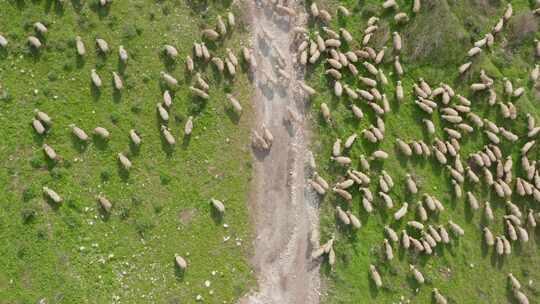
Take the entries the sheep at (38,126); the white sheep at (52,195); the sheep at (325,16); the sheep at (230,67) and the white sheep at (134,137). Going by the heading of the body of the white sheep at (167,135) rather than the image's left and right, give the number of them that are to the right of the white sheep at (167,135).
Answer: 2

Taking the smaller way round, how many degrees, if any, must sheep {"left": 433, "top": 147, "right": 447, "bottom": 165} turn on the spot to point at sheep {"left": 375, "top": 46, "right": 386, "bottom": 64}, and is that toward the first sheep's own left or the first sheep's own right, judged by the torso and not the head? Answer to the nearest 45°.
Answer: approximately 45° to the first sheep's own left

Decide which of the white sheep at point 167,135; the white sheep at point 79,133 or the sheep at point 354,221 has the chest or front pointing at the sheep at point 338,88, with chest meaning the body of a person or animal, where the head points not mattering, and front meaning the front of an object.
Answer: the sheep at point 354,221

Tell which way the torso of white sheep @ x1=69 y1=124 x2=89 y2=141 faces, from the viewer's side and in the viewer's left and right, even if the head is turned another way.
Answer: facing away from the viewer and to the left of the viewer

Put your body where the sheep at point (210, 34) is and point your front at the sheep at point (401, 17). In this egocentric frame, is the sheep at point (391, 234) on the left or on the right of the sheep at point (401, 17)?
right

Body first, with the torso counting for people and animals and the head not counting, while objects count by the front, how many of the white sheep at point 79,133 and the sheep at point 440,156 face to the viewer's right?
0

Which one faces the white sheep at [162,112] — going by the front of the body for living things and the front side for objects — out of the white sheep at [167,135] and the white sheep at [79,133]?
the white sheep at [167,135]

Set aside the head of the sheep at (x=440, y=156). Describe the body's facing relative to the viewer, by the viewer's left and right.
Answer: facing away from the viewer and to the left of the viewer

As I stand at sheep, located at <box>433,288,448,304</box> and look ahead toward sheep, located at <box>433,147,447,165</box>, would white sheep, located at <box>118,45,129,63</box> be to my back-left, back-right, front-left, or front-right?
front-left

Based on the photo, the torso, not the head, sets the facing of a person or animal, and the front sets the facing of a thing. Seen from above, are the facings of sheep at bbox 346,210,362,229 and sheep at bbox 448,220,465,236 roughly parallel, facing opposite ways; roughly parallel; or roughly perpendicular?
roughly parallel

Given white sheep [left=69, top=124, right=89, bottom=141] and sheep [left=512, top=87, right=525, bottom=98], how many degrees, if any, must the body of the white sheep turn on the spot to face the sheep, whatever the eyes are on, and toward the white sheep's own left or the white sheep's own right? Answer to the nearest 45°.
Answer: approximately 135° to the white sheep's own right

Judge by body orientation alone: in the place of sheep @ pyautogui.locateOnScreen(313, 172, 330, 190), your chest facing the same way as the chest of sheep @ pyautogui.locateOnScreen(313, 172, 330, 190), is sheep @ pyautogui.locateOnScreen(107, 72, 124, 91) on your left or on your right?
on your left

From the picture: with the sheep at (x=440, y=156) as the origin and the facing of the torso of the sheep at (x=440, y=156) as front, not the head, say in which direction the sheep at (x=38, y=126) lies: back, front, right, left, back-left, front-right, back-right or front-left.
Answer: left

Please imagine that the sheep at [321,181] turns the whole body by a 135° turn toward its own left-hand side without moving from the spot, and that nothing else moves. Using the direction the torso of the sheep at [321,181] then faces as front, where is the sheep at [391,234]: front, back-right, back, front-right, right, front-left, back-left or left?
left
